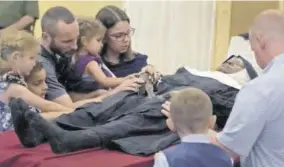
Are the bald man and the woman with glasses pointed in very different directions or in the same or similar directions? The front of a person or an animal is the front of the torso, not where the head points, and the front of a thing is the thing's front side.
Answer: very different directions

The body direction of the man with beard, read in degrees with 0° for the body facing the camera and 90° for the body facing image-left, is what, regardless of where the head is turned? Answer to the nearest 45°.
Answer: approximately 315°

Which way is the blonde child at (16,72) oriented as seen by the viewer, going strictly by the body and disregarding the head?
to the viewer's right

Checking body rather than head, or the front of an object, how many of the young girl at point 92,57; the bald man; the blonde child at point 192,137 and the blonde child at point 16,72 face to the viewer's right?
2

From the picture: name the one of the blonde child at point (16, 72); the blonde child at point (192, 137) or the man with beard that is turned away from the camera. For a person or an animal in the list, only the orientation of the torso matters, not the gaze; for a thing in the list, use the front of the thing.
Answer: the blonde child at point (192, 137)

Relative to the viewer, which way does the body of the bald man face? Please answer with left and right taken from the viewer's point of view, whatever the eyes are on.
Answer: facing away from the viewer and to the left of the viewer

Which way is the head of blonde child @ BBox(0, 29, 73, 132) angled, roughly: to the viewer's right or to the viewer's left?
to the viewer's right

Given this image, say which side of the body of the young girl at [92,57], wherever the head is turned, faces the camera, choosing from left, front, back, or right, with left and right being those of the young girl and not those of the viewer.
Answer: right

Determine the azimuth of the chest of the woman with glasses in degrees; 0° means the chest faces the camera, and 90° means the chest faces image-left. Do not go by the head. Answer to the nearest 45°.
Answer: approximately 315°

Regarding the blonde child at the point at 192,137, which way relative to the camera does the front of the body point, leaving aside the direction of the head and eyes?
away from the camera

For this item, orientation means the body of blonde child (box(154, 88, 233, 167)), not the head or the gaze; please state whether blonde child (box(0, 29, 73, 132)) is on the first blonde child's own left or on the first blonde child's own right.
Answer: on the first blonde child's own left
